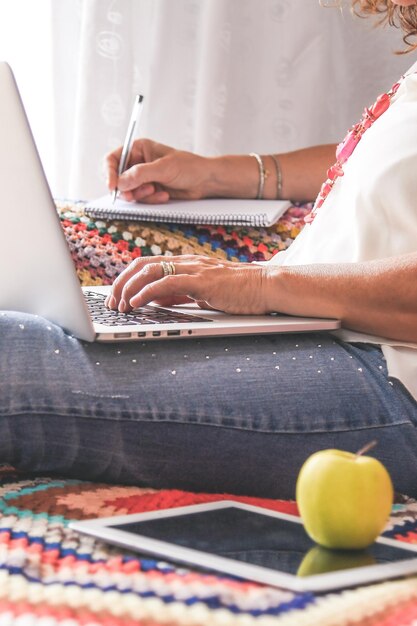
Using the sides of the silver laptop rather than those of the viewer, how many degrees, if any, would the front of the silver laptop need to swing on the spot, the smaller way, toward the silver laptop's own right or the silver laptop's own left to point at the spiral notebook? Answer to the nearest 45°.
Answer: approximately 45° to the silver laptop's own left

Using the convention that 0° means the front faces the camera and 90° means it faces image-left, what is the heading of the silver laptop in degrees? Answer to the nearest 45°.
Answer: approximately 225°

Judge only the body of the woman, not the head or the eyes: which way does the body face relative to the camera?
to the viewer's left
